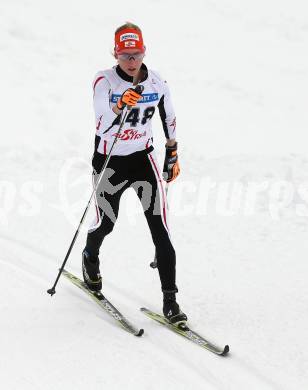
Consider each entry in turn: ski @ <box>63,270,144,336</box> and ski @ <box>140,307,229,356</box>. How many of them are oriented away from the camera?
0

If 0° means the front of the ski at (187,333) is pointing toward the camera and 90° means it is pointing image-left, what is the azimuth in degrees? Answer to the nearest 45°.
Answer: approximately 315°
